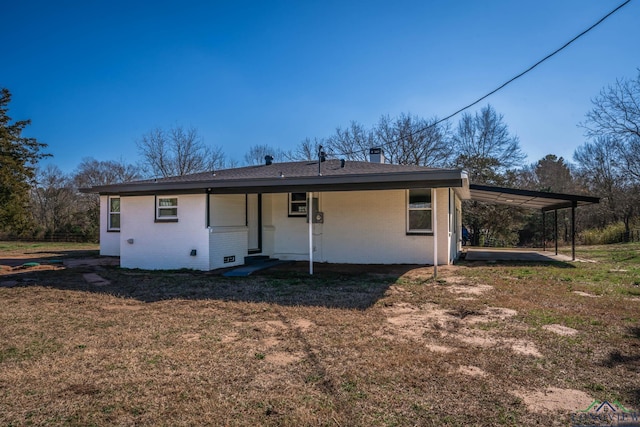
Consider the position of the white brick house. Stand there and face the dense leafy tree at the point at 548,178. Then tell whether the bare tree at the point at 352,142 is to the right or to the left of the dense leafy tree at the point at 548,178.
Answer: left

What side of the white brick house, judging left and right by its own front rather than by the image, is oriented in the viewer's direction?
back

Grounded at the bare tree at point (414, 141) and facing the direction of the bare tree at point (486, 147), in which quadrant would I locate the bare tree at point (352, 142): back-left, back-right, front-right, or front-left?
back-left
